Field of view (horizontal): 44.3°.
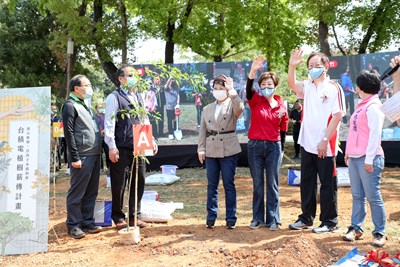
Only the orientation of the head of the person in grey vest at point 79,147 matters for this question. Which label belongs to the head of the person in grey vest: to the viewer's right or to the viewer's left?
to the viewer's right

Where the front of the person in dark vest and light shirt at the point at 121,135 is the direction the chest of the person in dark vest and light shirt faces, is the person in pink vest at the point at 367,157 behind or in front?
in front

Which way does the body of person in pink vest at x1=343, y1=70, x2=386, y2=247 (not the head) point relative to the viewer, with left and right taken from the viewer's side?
facing the viewer and to the left of the viewer

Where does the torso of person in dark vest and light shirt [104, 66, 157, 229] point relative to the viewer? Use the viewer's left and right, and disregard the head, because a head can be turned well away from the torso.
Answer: facing the viewer and to the right of the viewer

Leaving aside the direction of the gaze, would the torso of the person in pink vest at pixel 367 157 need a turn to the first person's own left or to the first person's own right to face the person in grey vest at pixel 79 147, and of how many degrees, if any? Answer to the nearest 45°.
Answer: approximately 45° to the first person's own right

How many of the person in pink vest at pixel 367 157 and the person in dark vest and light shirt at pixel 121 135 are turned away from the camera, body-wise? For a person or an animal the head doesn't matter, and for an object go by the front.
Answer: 0

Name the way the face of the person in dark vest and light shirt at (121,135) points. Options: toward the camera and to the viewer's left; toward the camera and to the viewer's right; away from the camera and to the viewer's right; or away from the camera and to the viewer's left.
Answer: toward the camera and to the viewer's right

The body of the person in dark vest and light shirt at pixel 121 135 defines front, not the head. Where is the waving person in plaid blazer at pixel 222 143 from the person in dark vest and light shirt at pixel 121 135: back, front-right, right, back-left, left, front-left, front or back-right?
front-left
